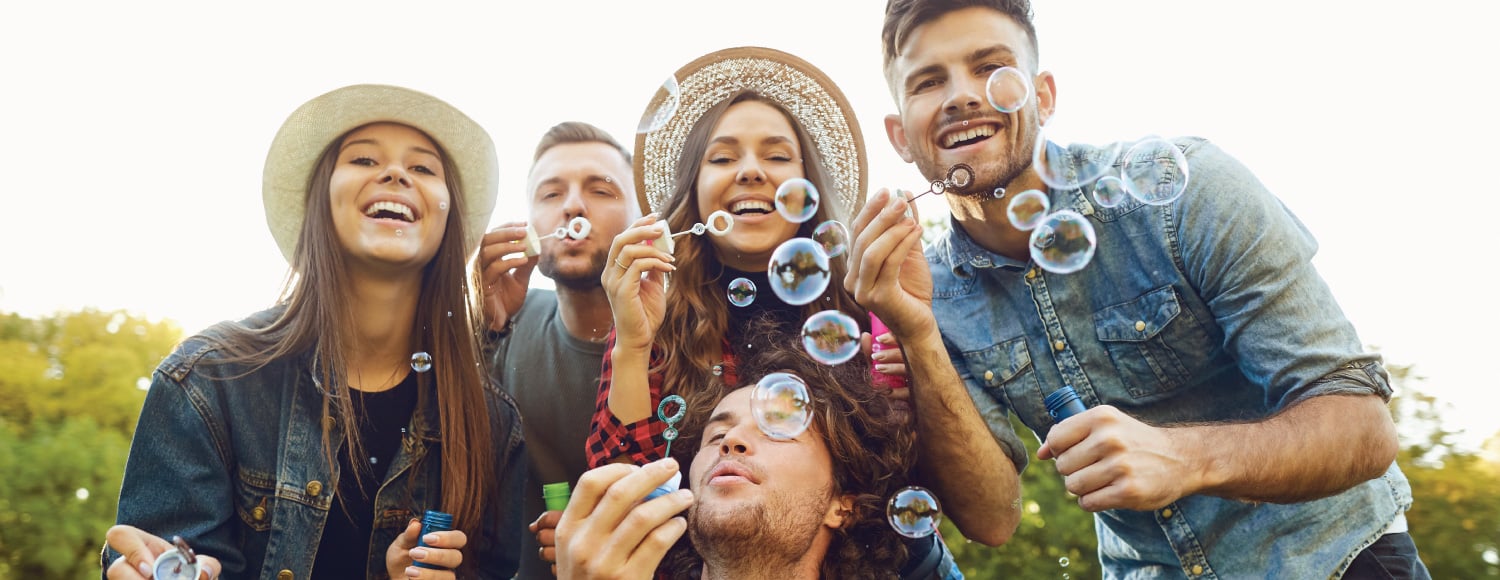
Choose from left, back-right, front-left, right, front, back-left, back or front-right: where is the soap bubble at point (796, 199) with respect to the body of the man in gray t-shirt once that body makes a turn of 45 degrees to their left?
front

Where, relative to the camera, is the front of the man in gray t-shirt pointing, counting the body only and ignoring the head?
toward the camera

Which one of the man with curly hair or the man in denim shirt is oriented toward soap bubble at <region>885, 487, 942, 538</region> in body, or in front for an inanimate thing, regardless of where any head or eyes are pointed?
the man in denim shirt

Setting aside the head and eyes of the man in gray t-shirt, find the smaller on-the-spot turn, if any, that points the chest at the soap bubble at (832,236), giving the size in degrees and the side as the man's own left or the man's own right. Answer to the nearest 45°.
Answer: approximately 45° to the man's own left

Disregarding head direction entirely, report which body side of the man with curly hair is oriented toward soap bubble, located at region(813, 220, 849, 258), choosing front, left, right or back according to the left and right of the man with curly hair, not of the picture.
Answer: back

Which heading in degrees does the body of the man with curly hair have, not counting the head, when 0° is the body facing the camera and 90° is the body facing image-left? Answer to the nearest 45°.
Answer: approximately 45°

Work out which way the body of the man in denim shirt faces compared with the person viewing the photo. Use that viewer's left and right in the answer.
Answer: facing the viewer and to the left of the viewer

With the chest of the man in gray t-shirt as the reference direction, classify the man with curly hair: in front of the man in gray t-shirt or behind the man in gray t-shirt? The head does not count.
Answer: in front

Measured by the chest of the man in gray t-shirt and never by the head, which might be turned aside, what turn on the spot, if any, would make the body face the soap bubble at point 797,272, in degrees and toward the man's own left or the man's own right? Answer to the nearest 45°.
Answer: approximately 45° to the man's own left

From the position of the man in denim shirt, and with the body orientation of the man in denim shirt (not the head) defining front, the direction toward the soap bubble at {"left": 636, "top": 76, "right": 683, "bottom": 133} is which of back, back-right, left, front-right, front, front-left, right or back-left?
front-right

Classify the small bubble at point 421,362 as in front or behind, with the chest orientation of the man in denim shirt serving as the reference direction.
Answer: in front
